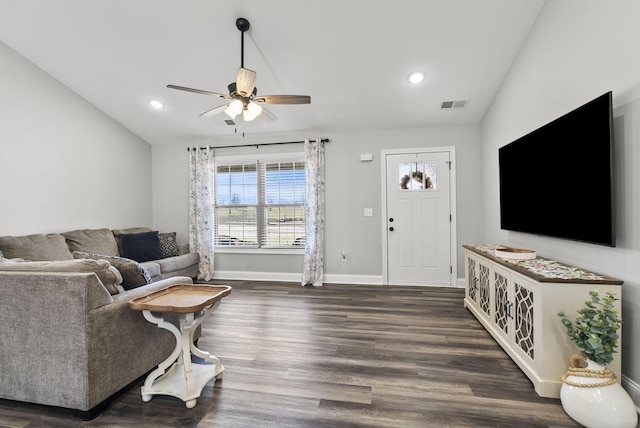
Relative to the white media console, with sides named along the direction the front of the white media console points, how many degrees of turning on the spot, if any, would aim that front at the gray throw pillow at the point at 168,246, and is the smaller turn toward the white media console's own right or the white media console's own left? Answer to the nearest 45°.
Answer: approximately 45° to the white media console's own right

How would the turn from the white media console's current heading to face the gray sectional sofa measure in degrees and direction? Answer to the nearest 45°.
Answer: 0° — it already faces it

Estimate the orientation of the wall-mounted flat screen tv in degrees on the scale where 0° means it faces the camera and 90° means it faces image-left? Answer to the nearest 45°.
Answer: approximately 45°

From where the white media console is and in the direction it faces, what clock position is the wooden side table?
The wooden side table is roughly at 12 o'clock from the white media console.

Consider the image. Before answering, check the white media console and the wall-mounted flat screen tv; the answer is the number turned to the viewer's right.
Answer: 0

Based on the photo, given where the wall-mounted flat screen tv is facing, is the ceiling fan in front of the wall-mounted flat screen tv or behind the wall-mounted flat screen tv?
in front

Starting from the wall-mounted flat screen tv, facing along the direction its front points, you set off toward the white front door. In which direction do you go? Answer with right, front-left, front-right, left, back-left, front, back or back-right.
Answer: right

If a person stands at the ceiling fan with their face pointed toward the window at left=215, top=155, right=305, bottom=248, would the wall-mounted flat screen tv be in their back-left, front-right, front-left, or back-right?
back-right

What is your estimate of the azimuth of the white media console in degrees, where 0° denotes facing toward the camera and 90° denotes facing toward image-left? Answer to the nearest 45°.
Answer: approximately 45°
